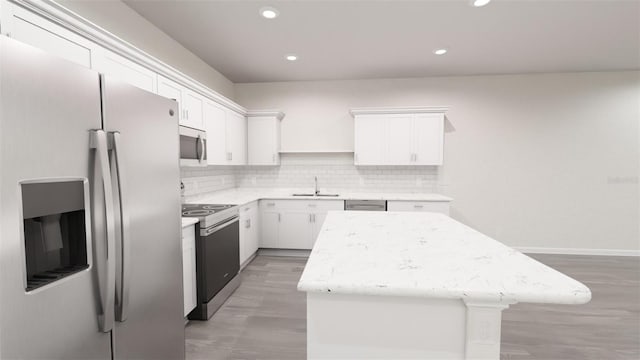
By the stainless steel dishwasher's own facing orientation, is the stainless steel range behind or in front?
in front

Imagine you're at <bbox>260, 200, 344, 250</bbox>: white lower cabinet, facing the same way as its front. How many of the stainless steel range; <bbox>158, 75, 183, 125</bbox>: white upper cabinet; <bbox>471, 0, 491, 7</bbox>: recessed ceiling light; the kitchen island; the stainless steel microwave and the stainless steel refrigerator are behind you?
0

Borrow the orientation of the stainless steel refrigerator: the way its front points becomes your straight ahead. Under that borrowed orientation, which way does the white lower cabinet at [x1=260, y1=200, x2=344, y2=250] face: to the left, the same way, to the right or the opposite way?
to the right

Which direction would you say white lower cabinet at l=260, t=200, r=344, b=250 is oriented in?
toward the camera

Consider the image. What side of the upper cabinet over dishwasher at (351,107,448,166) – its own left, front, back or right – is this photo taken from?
front

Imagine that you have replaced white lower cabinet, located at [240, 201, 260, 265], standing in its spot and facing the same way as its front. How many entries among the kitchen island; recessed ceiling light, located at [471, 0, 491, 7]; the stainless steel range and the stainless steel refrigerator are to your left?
0

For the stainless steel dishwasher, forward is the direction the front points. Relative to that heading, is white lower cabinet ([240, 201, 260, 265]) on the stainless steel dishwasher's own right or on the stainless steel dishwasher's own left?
on the stainless steel dishwasher's own right

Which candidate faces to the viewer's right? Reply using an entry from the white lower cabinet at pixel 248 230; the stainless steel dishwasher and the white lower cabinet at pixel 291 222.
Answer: the white lower cabinet at pixel 248 230

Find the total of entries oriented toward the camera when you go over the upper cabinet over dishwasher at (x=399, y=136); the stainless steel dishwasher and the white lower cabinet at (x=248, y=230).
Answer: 2

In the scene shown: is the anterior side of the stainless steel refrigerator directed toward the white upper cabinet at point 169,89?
no

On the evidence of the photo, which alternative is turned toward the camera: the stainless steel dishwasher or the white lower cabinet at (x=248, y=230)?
the stainless steel dishwasher

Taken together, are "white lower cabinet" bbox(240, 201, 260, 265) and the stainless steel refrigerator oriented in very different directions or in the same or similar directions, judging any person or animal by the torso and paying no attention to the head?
same or similar directions

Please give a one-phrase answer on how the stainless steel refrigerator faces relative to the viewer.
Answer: facing the viewer and to the right of the viewer

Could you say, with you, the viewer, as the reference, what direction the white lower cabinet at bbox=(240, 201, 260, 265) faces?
facing to the right of the viewer

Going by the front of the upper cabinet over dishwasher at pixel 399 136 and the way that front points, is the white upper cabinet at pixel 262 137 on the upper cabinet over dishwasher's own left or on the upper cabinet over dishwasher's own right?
on the upper cabinet over dishwasher's own right

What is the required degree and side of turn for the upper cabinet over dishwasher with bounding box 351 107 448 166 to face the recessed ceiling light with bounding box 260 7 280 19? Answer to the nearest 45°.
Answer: approximately 45° to its right

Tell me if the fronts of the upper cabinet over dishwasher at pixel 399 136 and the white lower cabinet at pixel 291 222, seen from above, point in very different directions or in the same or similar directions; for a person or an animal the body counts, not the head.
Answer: same or similar directions
